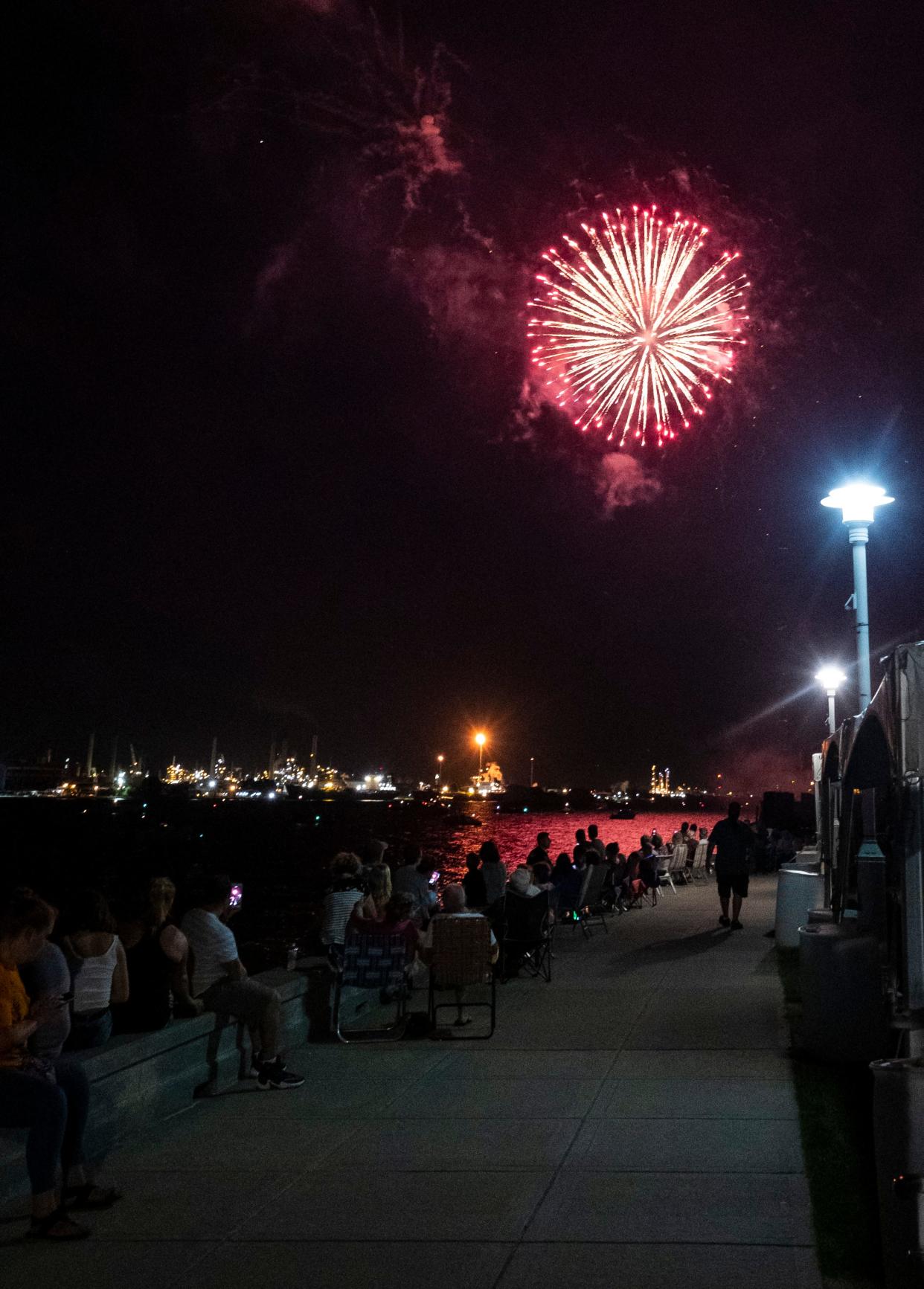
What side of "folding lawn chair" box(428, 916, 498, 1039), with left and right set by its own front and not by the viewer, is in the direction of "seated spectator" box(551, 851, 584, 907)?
front

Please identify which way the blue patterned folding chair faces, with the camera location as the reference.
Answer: facing away from the viewer

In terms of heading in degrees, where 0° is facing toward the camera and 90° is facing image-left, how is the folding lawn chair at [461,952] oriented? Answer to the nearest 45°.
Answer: approximately 180°

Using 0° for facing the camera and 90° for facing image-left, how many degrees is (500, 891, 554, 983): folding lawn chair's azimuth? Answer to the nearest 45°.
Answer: approximately 180°

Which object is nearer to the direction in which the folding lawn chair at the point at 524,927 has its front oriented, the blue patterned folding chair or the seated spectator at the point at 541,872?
the seated spectator

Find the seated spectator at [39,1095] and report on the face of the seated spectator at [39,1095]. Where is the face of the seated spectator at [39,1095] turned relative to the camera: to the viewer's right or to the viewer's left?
to the viewer's right

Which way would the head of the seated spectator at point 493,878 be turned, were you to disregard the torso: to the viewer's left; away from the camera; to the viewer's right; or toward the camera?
away from the camera

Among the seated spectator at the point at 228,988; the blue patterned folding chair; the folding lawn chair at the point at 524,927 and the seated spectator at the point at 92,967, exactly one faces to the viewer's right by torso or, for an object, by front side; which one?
the seated spectator at the point at 228,988

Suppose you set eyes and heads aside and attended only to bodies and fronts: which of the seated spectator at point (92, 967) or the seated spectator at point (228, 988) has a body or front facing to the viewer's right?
the seated spectator at point (228, 988)

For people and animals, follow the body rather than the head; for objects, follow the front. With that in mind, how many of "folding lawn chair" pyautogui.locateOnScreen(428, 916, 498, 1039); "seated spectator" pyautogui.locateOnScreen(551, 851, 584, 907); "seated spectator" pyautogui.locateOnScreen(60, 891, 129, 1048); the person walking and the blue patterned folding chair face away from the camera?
5

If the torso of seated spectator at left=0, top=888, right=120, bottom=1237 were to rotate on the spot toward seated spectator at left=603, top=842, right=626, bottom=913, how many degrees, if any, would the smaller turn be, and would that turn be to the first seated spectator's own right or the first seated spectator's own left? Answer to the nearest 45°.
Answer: approximately 45° to the first seated spectator's own left

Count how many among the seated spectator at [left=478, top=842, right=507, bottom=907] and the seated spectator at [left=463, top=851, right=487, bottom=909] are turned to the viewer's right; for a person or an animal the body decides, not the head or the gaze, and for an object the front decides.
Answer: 0

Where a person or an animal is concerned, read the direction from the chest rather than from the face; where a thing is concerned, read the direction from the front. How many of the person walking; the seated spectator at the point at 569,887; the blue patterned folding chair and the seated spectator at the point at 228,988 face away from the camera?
3

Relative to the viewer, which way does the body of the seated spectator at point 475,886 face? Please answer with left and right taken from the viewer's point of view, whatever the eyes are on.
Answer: facing away from the viewer

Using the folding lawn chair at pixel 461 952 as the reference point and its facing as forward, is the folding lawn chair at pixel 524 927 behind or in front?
in front

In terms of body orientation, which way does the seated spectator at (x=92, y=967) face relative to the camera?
away from the camera
